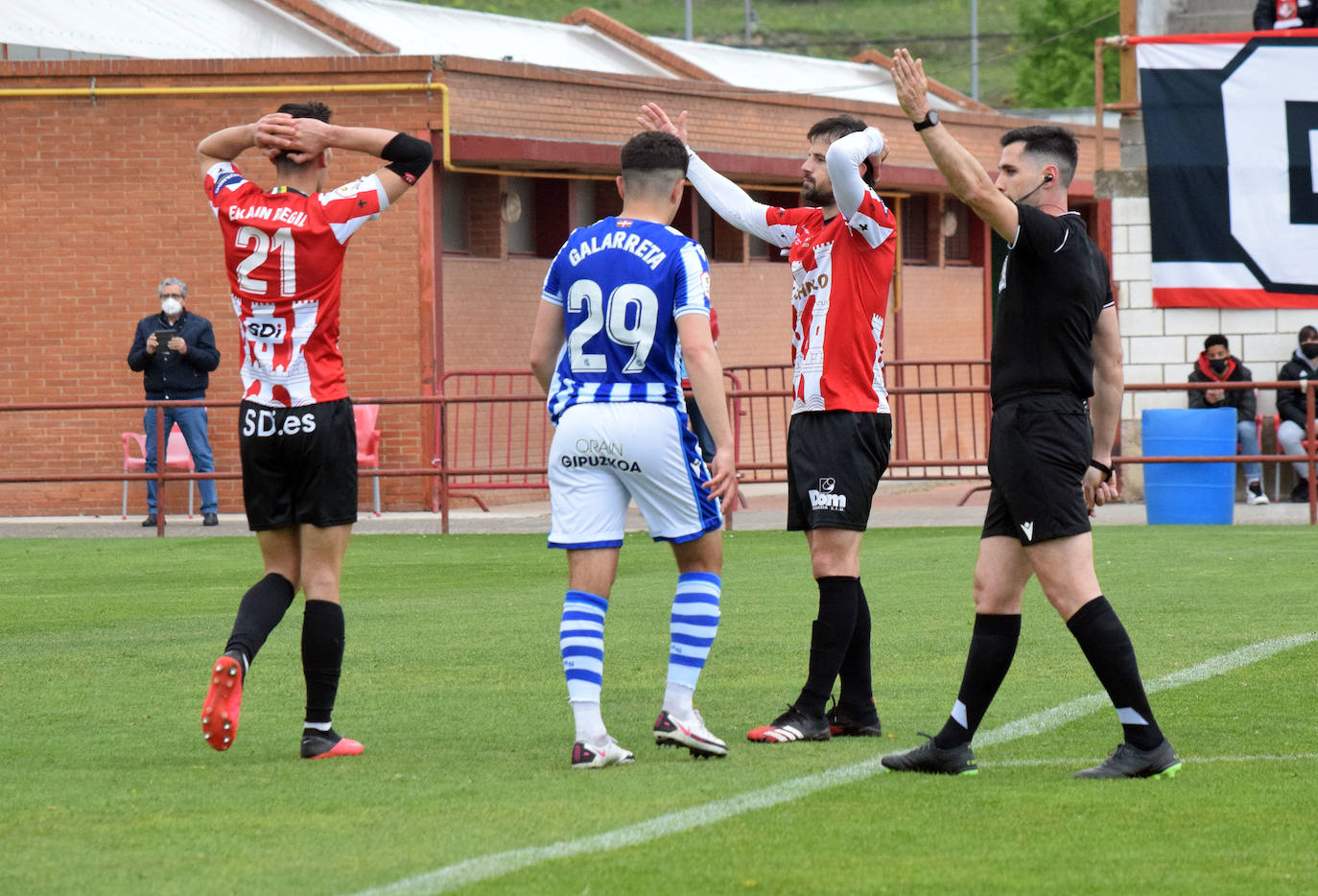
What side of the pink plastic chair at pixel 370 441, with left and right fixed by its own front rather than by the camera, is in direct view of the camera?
front

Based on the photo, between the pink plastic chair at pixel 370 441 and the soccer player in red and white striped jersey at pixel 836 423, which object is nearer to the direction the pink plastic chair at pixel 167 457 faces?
the soccer player in red and white striped jersey

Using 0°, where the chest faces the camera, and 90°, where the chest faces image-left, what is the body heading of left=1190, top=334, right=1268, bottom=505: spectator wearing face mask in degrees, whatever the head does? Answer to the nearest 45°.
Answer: approximately 0°

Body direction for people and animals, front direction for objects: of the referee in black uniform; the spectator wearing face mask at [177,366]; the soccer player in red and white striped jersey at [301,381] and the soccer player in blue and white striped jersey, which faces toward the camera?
the spectator wearing face mask

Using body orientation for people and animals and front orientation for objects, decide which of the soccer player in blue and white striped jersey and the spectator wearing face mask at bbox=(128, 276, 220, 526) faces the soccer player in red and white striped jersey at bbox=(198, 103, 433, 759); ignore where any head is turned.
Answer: the spectator wearing face mask

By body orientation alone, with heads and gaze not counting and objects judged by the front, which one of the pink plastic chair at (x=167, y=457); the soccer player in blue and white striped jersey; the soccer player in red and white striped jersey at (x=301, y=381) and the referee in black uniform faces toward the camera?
the pink plastic chair

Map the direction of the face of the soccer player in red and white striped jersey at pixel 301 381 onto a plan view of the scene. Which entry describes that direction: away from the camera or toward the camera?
away from the camera

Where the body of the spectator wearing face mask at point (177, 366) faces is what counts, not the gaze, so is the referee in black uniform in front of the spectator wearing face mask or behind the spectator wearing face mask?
in front

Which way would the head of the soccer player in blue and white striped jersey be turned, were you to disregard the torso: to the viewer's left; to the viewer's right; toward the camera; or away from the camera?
away from the camera

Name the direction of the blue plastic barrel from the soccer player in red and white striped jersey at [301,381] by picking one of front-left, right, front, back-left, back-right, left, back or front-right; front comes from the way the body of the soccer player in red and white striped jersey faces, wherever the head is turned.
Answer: front

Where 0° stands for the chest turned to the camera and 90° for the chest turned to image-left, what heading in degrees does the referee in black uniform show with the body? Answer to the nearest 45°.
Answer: approximately 90°

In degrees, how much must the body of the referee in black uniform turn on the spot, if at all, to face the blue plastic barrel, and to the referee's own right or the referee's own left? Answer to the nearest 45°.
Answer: approximately 90° to the referee's own right
